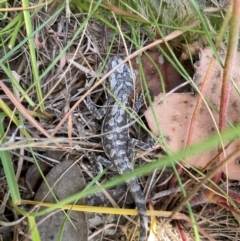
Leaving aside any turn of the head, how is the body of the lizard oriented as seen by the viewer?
away from the camera
